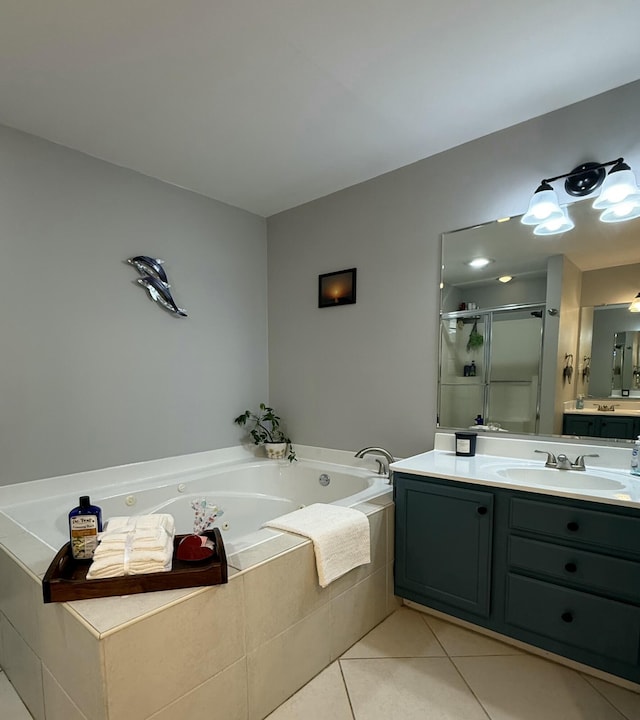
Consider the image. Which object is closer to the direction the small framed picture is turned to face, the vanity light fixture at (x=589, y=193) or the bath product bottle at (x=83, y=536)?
the bath product bottle

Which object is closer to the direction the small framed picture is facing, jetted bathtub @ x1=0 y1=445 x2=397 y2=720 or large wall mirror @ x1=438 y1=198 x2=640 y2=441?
the jetted bathtub

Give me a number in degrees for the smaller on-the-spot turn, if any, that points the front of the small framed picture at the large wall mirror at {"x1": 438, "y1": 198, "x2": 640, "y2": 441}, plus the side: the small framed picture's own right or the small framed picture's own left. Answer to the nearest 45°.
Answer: approximately 90° to the small framed picture's own left

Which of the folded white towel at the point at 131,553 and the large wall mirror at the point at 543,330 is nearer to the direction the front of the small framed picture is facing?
the folded white towel

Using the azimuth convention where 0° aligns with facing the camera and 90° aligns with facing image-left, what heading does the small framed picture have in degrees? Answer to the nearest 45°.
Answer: approximately 45°
